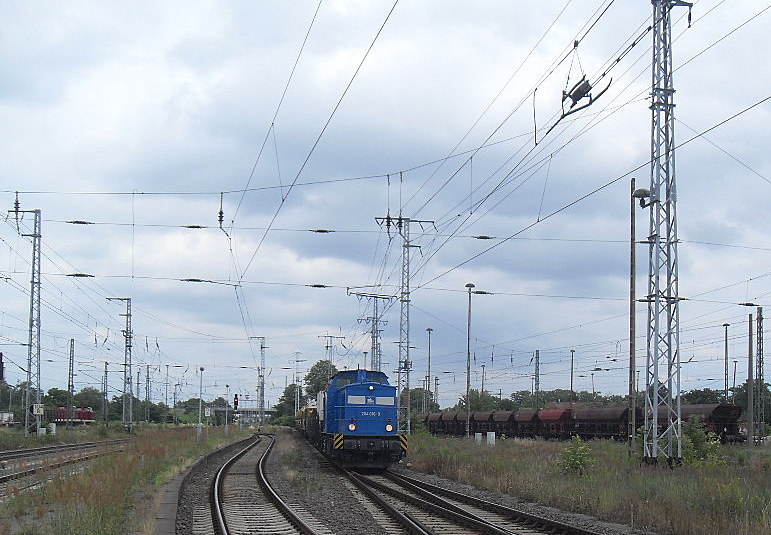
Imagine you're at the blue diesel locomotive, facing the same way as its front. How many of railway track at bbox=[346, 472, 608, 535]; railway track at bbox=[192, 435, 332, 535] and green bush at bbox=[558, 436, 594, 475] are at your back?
0

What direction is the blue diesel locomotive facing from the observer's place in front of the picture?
facing the viewer

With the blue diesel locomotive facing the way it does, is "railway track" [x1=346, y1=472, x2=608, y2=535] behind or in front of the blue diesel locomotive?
in front

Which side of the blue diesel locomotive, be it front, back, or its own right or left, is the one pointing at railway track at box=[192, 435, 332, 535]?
front
